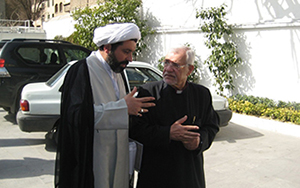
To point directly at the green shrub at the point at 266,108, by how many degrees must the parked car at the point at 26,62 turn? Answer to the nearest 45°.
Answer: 0° — it already faces it

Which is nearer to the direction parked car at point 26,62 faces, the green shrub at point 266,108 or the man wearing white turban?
the green shrub

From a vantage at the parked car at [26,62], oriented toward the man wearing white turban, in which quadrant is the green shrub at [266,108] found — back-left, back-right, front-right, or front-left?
front-left

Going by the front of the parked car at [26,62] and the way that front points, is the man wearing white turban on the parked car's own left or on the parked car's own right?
on the parked car's own right

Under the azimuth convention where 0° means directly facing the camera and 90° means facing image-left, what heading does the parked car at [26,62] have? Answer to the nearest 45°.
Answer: approximately 270°

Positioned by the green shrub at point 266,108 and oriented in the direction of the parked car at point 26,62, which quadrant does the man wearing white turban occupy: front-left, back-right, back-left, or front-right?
front-left
